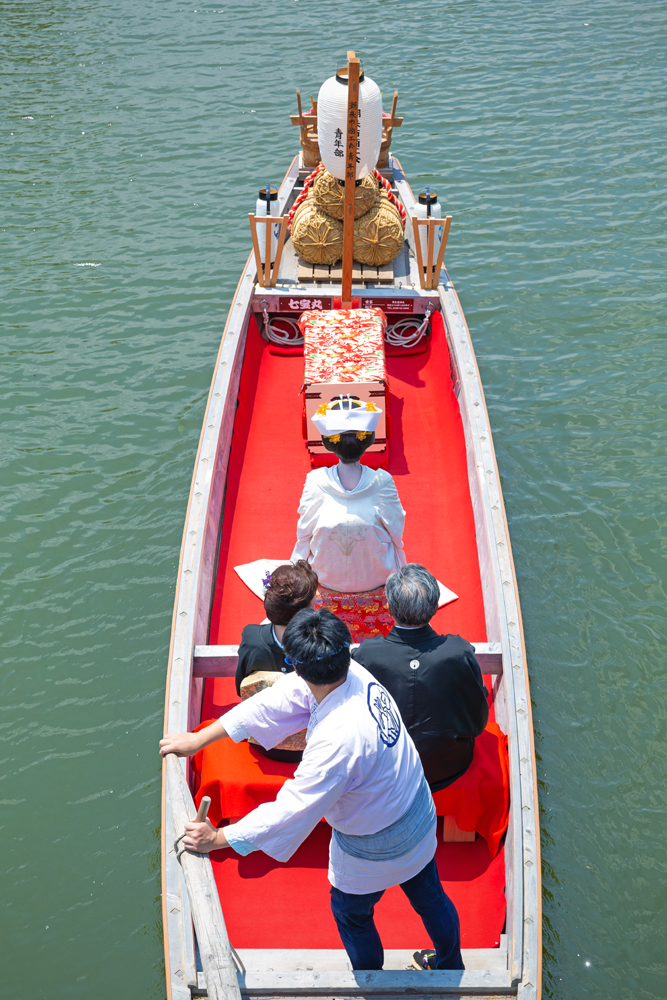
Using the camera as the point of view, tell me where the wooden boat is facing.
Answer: facing away from the viewer

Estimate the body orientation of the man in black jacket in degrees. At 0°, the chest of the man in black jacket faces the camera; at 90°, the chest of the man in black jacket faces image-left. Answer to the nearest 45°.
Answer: approximately 180°

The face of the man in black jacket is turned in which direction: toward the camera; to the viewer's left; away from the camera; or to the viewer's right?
away from the camera

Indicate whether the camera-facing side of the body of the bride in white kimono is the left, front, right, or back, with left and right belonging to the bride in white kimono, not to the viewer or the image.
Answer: back

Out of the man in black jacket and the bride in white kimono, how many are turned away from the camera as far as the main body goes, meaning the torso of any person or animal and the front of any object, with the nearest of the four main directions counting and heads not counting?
2
